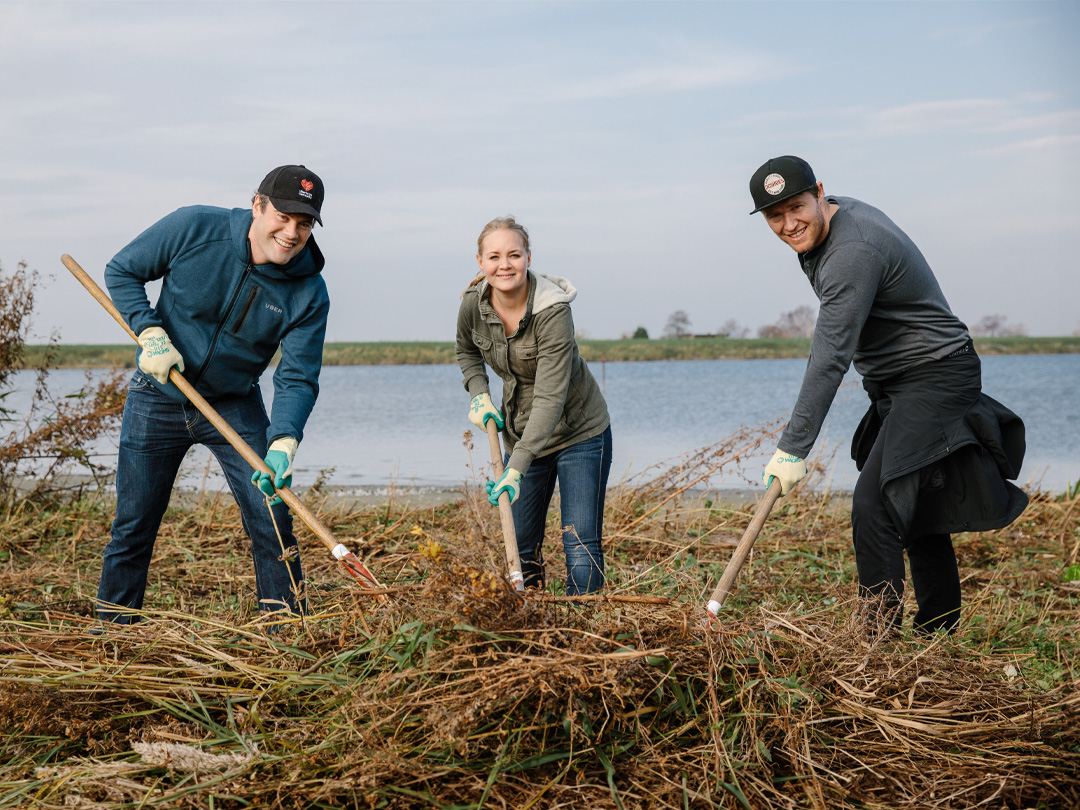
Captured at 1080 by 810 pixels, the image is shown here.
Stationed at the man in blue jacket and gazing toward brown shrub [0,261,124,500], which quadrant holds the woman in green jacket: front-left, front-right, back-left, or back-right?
back-right

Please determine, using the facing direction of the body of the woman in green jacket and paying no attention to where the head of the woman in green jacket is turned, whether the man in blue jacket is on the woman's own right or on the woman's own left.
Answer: on the woman's own right

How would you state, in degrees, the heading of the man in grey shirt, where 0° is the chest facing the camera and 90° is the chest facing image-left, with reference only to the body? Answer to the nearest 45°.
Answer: approximately 90°

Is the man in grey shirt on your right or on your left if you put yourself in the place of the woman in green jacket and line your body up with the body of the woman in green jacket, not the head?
on your left

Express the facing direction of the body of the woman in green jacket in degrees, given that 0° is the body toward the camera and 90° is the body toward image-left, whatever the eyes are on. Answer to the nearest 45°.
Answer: approximately 45°

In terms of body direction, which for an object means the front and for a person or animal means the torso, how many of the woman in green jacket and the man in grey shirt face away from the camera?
0

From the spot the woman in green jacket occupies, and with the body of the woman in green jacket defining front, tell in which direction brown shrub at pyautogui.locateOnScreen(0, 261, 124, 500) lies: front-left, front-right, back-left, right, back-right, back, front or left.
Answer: right

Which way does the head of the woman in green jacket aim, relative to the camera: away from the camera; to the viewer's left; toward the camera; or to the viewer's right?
toward the camera
